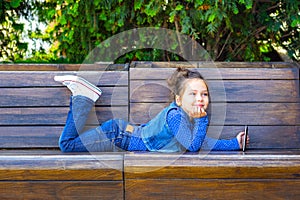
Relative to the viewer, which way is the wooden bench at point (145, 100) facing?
toward the camera
